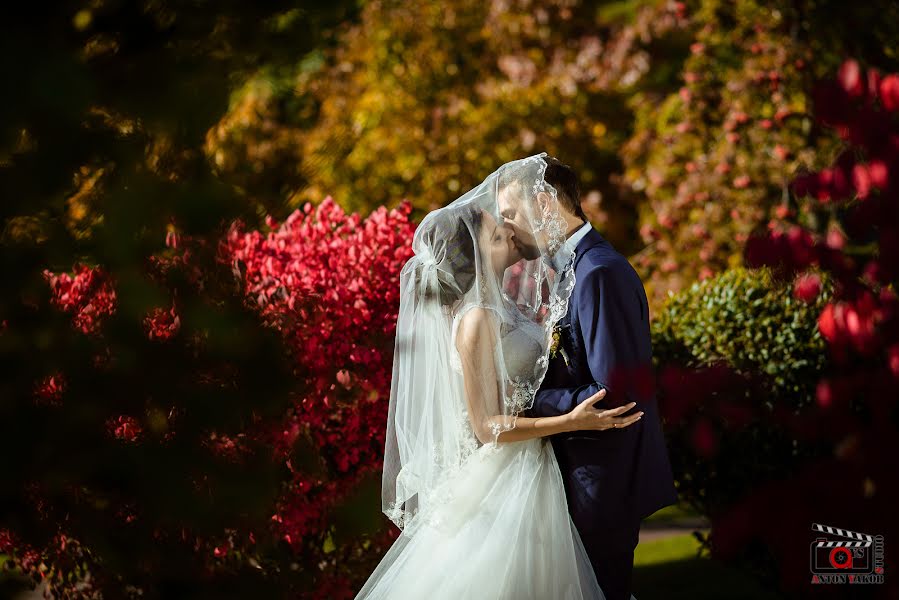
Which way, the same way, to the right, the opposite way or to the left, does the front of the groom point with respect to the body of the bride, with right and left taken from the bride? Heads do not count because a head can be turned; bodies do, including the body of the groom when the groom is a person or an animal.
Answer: the opposite way

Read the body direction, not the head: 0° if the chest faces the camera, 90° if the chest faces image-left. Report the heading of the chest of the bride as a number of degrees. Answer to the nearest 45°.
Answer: approximately 270°

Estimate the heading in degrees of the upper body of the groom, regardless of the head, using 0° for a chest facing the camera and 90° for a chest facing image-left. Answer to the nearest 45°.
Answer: approximately 90°

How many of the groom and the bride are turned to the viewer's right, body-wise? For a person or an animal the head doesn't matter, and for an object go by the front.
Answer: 1

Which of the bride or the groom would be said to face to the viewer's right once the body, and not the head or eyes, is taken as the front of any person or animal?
the bride

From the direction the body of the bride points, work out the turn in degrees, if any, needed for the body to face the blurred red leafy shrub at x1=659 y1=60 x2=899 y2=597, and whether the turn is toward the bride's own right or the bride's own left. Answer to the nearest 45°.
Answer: approximately 45° to the bride's own right

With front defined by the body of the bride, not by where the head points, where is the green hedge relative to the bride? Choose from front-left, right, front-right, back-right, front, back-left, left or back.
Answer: front-left

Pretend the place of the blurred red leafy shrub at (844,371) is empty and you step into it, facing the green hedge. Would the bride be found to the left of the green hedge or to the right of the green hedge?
left

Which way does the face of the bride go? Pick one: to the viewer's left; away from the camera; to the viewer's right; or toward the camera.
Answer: to the viewer's right
